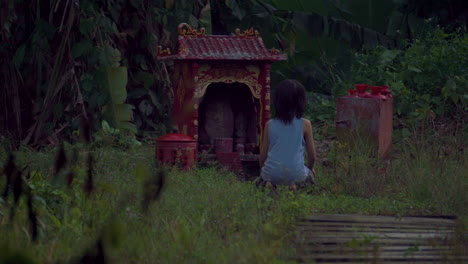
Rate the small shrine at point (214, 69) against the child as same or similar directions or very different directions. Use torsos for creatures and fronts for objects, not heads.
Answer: very different directions

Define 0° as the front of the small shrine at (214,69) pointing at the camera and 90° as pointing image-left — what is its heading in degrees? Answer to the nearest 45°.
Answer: approximately 0°

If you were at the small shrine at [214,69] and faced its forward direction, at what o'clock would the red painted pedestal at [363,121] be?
The red painted pedestal is roughly at 9 o'clock from the small shrine.

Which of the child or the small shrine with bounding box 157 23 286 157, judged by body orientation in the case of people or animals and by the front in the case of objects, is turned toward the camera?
the small shrine

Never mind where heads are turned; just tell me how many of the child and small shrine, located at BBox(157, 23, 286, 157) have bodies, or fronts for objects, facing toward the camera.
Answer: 1

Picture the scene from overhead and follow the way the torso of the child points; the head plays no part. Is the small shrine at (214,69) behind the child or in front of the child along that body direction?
in front

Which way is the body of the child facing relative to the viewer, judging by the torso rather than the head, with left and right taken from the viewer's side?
facing away from the viewer

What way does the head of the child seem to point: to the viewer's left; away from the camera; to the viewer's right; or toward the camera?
away from the camera

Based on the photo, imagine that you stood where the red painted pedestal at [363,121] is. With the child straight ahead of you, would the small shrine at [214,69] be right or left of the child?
right

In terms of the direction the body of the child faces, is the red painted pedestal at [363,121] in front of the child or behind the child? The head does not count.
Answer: in front

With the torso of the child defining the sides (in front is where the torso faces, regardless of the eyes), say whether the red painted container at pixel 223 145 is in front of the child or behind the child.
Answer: in front
